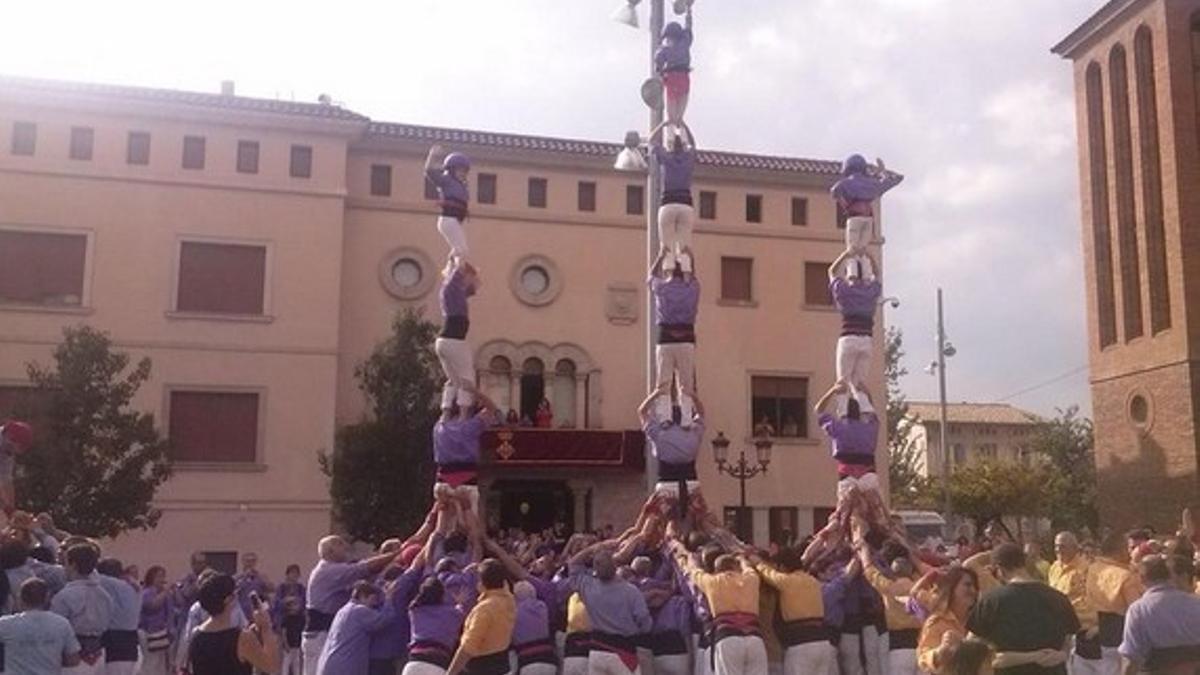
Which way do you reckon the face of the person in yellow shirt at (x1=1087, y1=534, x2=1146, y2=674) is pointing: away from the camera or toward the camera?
away from the camera

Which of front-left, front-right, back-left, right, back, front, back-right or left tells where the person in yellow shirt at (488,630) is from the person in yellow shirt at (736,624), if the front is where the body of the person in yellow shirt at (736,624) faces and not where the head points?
back-left

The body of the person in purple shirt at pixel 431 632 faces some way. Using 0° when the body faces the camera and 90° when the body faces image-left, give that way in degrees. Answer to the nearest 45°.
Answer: approximately 180°

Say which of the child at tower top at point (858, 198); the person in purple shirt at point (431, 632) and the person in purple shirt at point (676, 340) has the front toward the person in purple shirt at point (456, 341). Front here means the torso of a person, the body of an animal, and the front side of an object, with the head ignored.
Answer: the person in purple shirt at point (431, 632)

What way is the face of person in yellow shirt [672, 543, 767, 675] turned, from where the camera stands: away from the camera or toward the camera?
away from the camera

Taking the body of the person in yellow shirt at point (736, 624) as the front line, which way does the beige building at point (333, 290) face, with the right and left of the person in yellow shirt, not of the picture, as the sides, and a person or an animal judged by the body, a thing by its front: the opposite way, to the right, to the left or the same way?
the opposite way

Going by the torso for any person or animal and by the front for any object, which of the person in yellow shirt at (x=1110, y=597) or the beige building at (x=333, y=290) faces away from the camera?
the person in yellow shirt

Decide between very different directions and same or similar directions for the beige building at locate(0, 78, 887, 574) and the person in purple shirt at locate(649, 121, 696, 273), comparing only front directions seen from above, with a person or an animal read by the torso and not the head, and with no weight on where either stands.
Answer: very different directions

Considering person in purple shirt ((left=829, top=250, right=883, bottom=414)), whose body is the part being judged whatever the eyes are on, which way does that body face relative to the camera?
away from the camera

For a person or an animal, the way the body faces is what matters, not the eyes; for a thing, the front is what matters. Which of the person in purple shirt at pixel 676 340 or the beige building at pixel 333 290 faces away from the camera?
the person in purple shirt

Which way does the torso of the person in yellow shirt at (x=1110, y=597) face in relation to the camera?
away from the camera

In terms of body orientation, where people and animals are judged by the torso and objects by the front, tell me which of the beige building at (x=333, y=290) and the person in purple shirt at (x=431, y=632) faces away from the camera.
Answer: the person in purple shirt

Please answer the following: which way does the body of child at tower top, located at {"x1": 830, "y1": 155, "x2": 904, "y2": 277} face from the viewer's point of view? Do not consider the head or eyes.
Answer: away from the camera

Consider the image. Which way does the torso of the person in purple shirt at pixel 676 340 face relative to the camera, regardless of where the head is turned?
away from the camera
